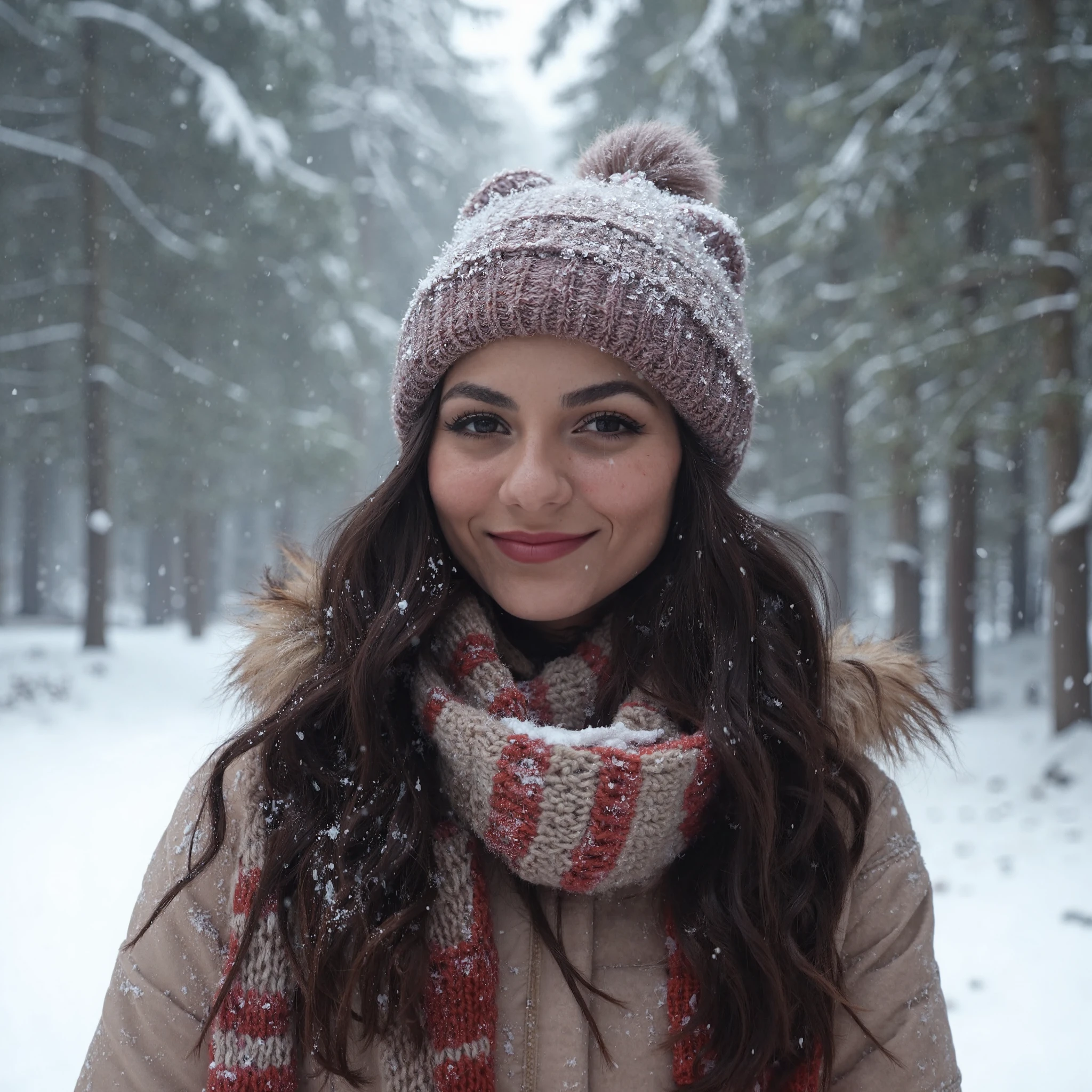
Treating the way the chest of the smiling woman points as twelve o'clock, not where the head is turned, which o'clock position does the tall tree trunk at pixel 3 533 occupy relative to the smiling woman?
The tall tree trunk is roughly at 5 o'clock from the smiling woman.

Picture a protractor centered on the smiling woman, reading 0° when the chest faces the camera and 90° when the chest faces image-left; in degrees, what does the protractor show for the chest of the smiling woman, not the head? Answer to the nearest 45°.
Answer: approximately 0°

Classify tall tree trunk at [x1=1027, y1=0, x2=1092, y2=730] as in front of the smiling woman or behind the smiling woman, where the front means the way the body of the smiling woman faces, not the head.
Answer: behind

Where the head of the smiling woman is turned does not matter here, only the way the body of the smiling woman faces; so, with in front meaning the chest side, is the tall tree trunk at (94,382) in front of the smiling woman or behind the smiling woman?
behind

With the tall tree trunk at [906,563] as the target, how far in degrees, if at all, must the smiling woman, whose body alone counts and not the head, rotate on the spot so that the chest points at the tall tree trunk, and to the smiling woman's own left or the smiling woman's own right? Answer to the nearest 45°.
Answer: approximately 135° to the smiling woman's own left

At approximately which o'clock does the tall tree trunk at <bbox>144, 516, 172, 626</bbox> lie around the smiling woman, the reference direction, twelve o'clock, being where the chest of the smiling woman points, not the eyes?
The tall tree trunk is roughly at 5 o'clock from the smiling woman.

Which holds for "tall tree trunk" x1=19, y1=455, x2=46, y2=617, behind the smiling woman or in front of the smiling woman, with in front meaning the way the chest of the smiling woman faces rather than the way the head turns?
behind

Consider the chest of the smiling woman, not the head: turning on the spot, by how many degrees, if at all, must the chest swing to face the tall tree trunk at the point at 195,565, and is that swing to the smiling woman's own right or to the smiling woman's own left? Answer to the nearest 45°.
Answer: approximately 135° to the smiling woman's own right

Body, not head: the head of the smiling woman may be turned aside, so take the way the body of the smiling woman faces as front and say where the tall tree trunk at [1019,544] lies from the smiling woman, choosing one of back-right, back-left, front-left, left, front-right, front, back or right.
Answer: back-left
